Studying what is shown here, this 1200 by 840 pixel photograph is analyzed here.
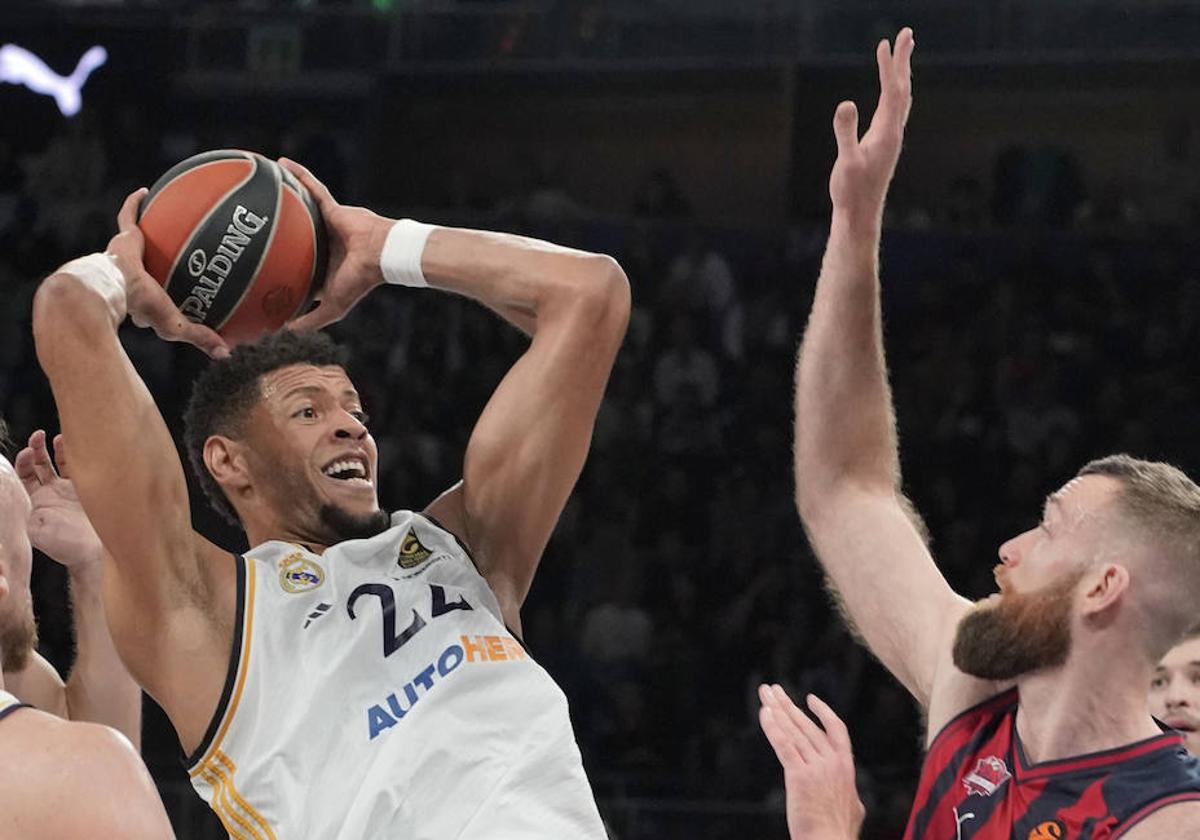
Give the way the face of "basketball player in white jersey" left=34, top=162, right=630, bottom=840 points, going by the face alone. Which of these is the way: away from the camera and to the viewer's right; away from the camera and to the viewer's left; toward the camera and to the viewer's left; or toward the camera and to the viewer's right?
toward the camera and to the viewer's right

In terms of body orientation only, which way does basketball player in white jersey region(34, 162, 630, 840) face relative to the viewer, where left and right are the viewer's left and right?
facing the viewer and to the right of the viewer

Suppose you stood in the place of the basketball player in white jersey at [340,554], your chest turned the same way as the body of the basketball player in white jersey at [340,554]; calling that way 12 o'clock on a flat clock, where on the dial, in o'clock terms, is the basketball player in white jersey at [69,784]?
the basketball player in white jersey at [69,784] is roughly at 2 o'clock from the basketball player in white jersey at [340,554].
